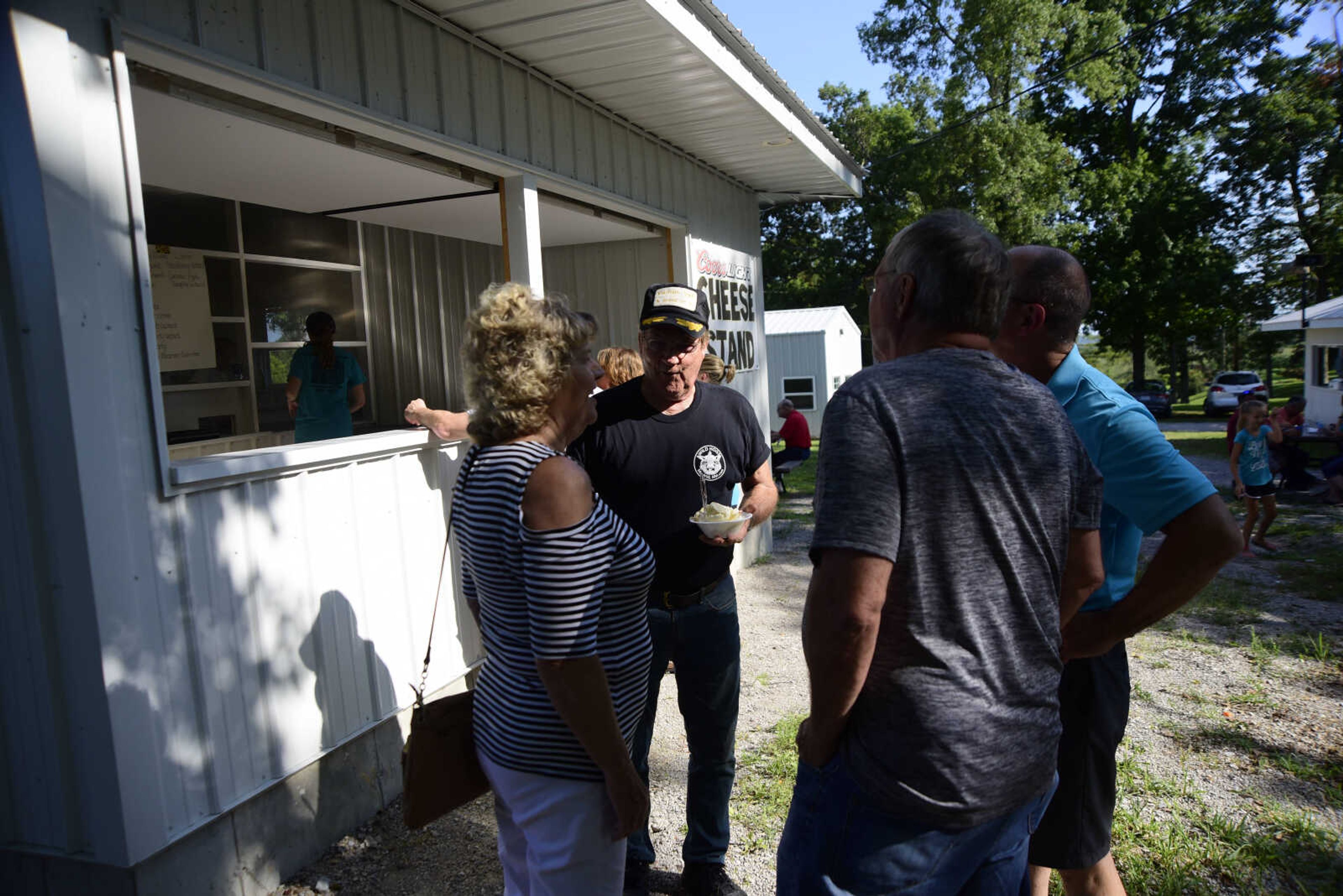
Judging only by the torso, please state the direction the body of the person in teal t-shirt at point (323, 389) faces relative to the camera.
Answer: away from the camera

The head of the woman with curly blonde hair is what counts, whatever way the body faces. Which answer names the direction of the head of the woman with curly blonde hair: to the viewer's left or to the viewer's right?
to the viewer's right

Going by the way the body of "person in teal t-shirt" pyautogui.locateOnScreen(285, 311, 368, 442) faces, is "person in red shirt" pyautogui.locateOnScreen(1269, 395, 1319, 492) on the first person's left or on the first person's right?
on the first person's right

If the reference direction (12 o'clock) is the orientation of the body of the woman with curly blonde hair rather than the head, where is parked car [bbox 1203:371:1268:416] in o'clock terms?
The parked car is roughly at 12 o'clock from the woman with curly blonde hair.

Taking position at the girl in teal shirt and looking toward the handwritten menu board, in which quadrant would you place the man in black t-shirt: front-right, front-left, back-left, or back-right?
front-left

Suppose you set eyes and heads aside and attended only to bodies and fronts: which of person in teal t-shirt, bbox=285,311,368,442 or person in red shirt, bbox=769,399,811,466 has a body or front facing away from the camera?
the person in teal t-shirt

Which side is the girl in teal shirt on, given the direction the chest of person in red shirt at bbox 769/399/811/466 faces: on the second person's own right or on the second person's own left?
on the second person's own left

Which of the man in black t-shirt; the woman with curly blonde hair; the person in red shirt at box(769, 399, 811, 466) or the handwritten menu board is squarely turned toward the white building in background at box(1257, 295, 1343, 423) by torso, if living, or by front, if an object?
the woman with curly blonde hair

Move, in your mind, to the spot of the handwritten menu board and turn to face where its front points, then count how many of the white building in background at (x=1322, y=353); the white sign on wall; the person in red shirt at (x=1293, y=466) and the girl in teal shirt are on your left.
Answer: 4

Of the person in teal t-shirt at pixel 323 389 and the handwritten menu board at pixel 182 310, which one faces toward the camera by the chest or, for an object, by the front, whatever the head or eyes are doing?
the handwritten menu board

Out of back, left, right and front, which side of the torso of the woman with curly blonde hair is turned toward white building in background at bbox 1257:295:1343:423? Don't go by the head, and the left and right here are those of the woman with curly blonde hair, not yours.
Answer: front

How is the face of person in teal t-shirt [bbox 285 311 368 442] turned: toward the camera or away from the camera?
away from the camera

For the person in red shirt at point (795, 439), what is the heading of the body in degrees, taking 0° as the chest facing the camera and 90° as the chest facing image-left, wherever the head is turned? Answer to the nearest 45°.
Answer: approximately 90°

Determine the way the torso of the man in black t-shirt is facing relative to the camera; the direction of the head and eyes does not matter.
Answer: toward the camera

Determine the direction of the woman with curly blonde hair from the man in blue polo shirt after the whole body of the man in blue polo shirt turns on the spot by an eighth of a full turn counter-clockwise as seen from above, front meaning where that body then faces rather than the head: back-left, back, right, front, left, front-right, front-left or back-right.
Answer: front

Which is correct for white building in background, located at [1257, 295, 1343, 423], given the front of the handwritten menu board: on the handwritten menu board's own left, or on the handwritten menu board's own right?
on the handwritten menu board's own left

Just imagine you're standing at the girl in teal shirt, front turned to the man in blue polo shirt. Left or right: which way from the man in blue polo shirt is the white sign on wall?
right

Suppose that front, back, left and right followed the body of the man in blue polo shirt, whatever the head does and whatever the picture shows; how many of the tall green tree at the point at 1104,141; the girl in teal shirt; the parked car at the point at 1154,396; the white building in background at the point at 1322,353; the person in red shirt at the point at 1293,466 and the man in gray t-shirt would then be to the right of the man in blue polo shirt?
5

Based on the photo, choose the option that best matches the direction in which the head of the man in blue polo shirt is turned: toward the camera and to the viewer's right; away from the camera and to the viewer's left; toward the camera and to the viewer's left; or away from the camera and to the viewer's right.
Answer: away from the camera and to the viewer's left
